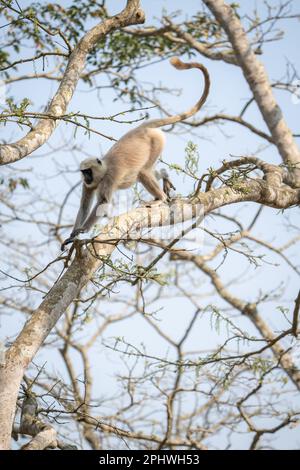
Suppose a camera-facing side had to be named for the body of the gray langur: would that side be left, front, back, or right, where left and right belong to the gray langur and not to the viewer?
left
